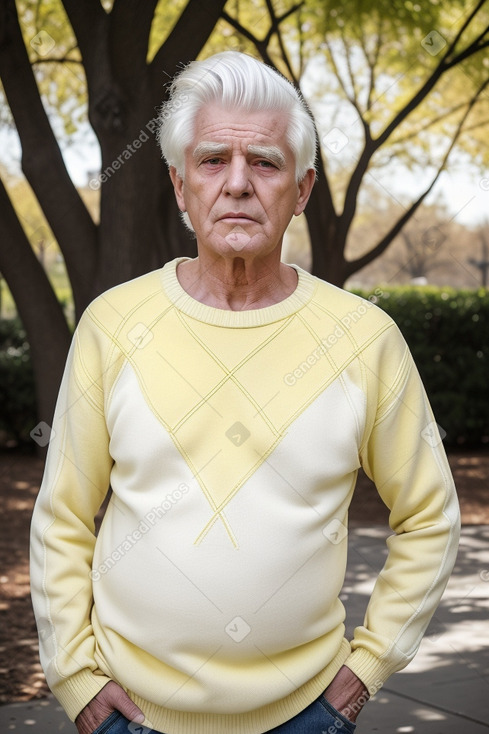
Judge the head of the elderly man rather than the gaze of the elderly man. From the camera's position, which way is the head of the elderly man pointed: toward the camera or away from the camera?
toward the camera

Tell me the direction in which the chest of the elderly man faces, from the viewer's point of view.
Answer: toward the camera

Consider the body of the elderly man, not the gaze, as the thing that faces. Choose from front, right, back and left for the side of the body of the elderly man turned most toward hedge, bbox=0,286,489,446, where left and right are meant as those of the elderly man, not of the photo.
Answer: back

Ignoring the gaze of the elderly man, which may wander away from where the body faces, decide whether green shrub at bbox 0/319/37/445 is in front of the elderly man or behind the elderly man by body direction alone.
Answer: behind
